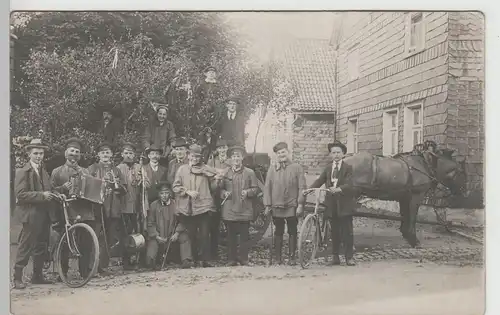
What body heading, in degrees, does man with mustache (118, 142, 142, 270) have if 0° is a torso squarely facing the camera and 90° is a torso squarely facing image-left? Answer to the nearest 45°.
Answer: approximately 0°

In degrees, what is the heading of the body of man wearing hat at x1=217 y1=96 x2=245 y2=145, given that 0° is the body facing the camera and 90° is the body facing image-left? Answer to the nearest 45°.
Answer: approximately 0°

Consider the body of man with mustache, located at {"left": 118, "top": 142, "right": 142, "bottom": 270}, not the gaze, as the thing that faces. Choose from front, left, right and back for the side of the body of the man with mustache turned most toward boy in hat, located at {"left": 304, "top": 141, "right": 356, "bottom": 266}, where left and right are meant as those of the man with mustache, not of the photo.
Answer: left

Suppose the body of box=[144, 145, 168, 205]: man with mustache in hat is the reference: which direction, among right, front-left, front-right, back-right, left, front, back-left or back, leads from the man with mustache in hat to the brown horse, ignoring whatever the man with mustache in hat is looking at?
left

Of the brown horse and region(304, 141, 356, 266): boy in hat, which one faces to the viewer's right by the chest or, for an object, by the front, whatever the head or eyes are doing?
the brown horse

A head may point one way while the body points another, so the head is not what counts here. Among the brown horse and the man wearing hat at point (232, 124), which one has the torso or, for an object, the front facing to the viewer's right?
the brown horse

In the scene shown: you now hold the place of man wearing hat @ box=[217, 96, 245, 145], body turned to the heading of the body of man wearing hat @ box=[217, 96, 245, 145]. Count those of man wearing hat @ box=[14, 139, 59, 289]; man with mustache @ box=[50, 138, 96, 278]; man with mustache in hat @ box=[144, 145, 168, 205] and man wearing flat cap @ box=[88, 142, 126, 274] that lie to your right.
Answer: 4
